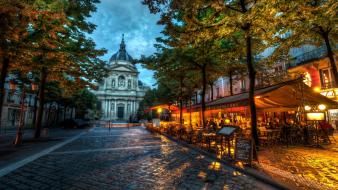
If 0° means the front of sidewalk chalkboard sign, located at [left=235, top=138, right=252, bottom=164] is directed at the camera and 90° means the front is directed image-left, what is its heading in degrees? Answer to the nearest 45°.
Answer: approximately 45°

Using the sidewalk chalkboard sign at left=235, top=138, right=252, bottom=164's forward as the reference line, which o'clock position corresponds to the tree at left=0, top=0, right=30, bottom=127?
The tree is roughly at 4 o'clock from the sidewalk chalkboard sign.

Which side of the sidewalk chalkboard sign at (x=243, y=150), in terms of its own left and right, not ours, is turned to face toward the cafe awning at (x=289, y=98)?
back

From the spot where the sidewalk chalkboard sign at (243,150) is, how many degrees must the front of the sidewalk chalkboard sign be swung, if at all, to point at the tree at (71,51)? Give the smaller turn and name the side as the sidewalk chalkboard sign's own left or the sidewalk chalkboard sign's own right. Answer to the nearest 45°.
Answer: approximately 45° to the sidewalk chalkboard sign's own right
